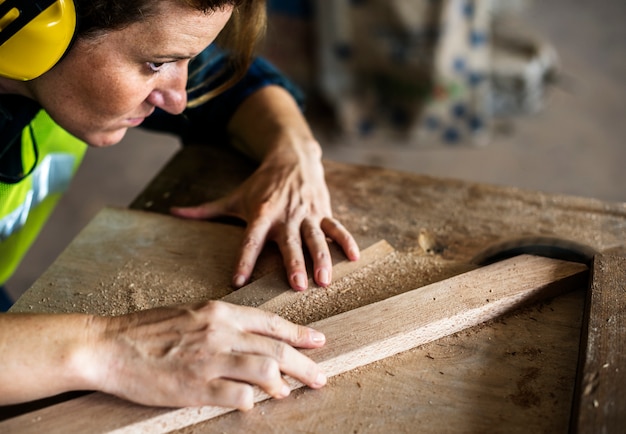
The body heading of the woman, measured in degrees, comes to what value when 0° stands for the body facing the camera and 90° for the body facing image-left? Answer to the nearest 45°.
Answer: approximately 315°

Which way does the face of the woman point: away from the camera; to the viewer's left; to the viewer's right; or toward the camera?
to the viewer's right

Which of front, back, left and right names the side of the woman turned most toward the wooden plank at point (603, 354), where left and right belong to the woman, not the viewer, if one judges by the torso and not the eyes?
front
